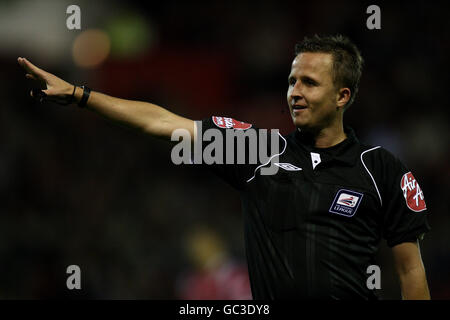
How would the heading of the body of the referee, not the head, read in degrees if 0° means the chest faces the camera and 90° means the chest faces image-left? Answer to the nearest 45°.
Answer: approximately 45°
